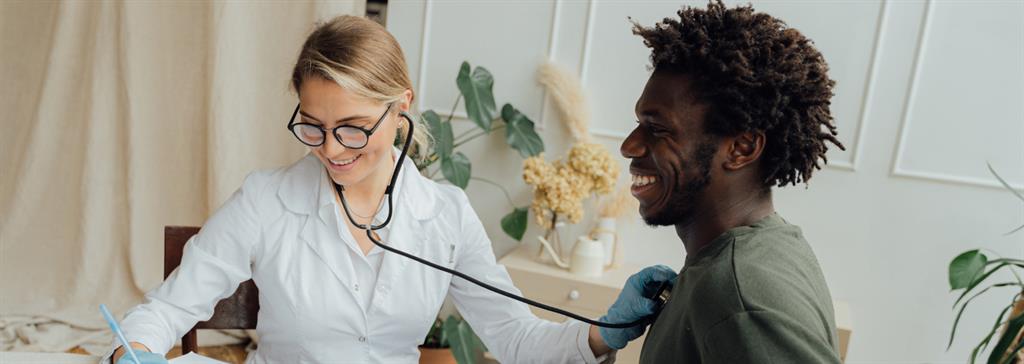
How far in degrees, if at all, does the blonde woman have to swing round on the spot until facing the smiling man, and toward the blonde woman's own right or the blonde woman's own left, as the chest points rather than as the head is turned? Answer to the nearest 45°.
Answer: approximately 45° to the blonde woman's own left

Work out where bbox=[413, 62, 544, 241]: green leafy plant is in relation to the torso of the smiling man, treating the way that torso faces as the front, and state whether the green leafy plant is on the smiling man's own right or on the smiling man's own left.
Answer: on the smiling man's own right

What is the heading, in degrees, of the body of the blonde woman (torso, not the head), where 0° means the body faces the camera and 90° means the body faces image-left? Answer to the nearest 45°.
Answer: approximately 0°

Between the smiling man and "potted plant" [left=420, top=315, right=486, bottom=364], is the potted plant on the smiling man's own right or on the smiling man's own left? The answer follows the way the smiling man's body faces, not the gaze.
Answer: on the smiling man's own right

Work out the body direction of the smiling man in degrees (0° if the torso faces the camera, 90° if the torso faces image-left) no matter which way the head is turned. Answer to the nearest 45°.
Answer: approximately 90°

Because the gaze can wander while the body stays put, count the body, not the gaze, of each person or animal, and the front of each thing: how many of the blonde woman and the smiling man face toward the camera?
1

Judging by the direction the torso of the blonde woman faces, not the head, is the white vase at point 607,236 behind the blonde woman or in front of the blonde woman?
behind

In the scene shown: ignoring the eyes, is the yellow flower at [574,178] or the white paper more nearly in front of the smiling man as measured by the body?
the white paper

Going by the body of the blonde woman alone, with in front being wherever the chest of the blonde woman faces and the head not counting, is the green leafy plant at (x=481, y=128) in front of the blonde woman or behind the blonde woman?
behind

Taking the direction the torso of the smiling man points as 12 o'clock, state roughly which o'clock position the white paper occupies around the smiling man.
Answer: The white paper is roughly at 12 o'clock from the smiling man.
